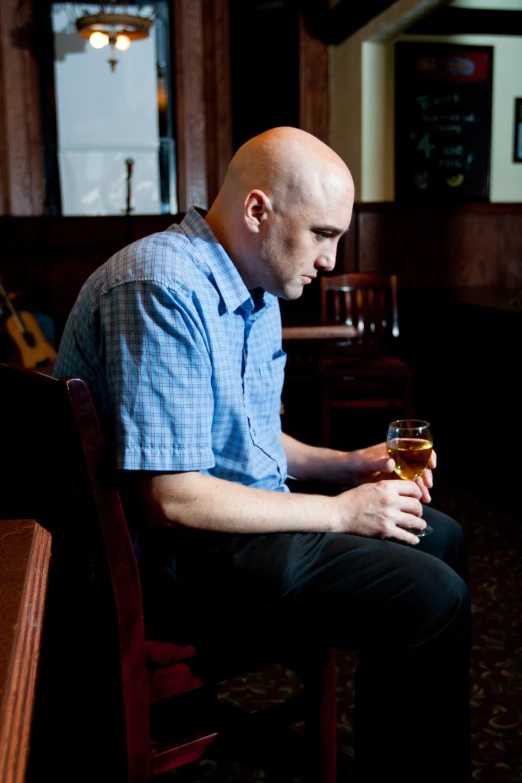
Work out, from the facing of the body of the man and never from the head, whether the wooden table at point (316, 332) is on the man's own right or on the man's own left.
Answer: on the man's own left

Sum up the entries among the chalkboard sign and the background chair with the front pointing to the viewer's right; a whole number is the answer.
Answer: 0

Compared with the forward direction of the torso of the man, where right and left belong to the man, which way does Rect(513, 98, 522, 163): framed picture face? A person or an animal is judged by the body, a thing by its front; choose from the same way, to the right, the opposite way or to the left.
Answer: to the right

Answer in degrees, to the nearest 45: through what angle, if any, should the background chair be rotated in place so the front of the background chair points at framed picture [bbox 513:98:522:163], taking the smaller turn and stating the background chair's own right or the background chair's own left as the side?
approximately 135° to the background chair's own left

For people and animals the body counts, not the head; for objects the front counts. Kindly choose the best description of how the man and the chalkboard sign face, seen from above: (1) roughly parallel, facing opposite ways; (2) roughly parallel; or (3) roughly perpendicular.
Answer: roughly perpendicular

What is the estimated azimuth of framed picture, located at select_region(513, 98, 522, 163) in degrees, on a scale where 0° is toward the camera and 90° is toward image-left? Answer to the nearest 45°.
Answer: approximately 0°

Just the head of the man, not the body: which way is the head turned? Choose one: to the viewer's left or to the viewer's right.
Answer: to the viewer's right

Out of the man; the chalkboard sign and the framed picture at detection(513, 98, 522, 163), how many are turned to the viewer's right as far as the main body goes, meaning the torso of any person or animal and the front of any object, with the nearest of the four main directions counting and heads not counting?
1

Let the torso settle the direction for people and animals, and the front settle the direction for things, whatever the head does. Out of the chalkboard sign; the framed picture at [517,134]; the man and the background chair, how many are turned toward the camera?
3

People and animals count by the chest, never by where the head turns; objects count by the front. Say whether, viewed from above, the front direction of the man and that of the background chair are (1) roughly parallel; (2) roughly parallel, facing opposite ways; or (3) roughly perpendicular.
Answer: roughly perpendicular

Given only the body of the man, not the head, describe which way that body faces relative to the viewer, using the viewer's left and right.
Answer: facing to the right of the viewer

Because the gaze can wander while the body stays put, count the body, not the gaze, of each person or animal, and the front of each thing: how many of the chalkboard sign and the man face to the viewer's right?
1

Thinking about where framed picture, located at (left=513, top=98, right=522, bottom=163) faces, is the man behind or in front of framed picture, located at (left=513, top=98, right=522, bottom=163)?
in front

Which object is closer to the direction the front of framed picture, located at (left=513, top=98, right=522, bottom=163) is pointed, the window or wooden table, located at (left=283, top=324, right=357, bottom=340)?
the wooden table

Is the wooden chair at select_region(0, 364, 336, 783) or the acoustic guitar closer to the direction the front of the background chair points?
the wooden chair
